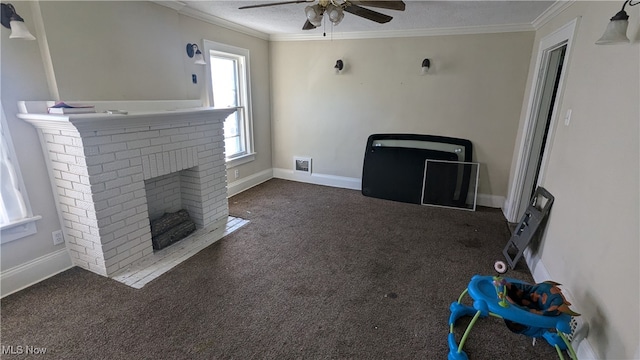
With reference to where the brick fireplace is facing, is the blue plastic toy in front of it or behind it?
in front

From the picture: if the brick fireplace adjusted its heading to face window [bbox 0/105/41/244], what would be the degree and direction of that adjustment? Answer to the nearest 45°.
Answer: approximately 135° to its right

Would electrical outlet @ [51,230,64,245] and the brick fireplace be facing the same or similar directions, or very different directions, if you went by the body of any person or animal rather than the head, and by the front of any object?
same or similar directions

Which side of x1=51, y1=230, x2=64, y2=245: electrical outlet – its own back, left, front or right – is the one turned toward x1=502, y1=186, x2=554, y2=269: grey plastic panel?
front

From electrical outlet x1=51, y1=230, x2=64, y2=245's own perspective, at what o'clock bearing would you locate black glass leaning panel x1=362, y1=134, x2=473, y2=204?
The black glass leaning panel is roughly at 11 o'clock from the electrical outlet.

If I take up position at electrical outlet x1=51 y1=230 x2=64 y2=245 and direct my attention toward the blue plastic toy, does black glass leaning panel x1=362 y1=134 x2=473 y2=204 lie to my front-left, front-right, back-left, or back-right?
front-left

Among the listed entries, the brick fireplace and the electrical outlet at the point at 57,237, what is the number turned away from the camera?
0

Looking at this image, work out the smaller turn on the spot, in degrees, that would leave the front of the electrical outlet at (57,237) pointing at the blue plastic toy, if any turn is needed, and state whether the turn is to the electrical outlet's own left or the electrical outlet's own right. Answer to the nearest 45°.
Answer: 0° — it already faces it

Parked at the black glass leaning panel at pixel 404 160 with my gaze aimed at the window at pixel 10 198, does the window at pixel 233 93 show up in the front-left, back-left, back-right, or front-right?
front-right

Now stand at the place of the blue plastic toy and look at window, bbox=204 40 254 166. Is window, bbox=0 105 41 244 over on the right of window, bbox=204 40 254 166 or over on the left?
left

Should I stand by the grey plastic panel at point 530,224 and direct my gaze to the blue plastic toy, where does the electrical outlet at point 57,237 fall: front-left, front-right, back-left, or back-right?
front-right

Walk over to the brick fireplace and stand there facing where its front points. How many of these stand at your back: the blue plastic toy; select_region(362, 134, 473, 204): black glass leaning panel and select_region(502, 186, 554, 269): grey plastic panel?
0

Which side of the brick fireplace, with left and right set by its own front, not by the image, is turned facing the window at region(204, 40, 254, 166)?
left

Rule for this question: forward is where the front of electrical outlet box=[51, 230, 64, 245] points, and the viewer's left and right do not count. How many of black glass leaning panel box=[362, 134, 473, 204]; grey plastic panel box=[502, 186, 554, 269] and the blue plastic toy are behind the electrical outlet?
0
